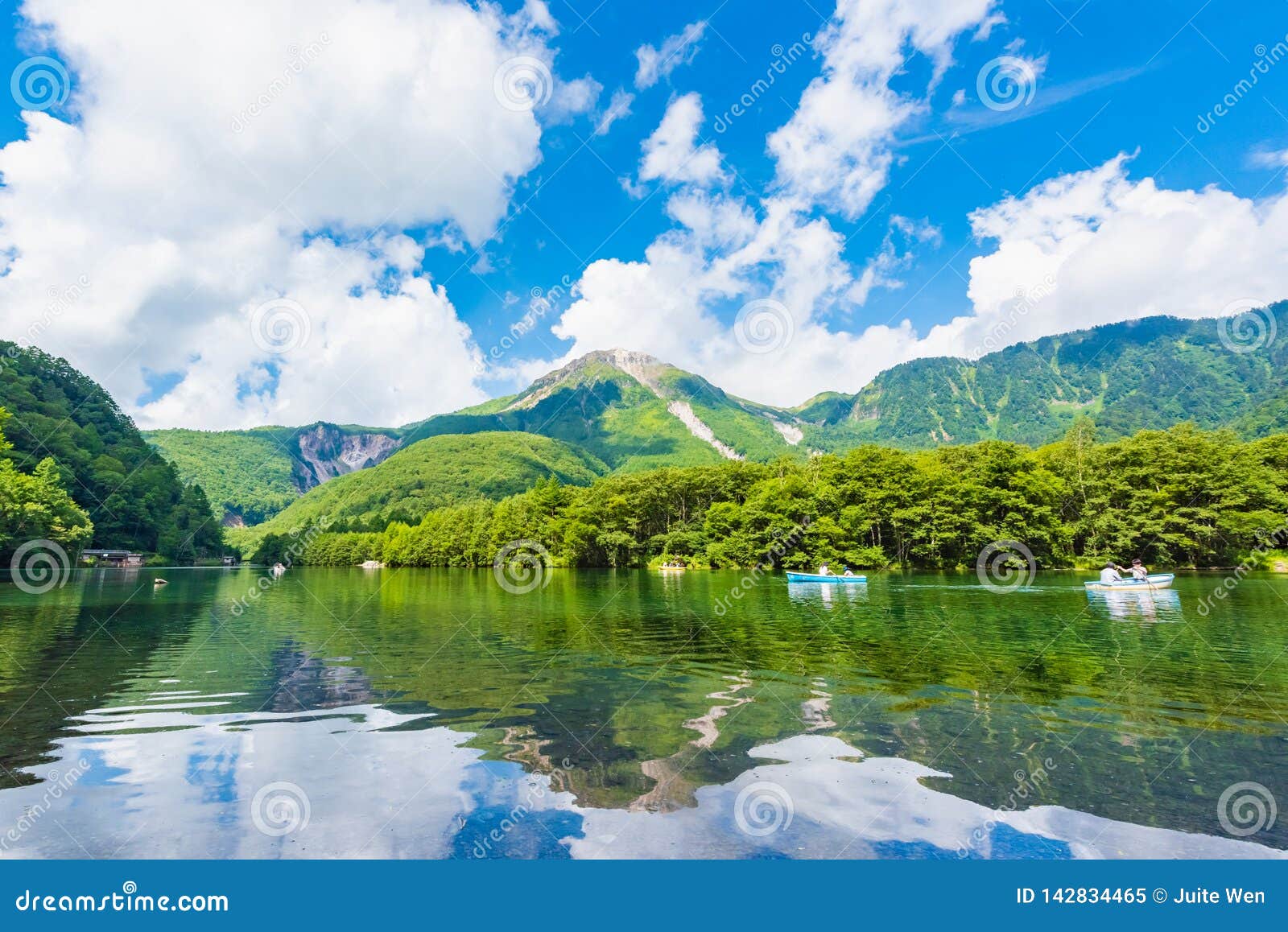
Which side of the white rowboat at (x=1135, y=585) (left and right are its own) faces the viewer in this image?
right
